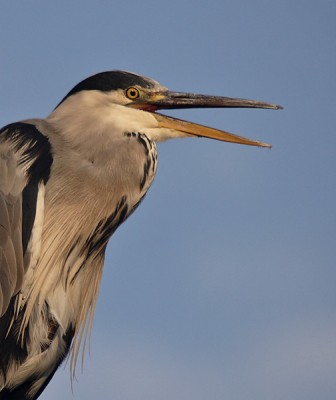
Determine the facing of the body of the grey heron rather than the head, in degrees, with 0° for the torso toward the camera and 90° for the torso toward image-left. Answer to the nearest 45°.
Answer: approximately 270°
